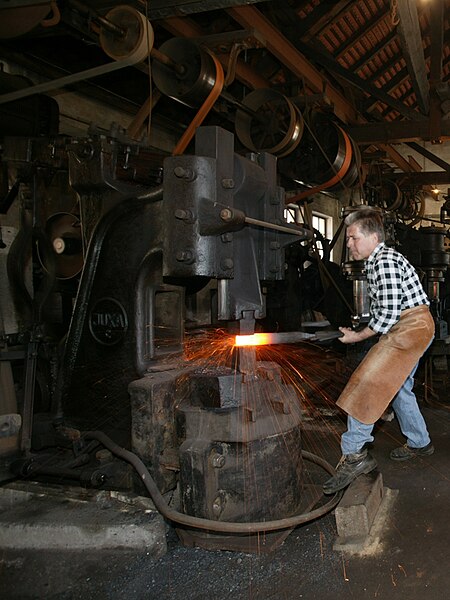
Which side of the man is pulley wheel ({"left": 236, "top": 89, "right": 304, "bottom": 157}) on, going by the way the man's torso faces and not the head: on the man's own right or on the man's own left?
on the man's own right

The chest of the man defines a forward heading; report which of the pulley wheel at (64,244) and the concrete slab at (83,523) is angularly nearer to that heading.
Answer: the pulley wheel

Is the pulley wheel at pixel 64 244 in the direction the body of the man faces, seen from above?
yes

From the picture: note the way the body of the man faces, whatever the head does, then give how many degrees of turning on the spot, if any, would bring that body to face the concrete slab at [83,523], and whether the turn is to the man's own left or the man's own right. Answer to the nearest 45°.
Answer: approximately 45° to the man's own left

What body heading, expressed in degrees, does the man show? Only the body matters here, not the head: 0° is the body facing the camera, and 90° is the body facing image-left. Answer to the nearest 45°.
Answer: approximately 90°

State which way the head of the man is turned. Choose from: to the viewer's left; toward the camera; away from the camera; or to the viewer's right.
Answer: to the viewer's left

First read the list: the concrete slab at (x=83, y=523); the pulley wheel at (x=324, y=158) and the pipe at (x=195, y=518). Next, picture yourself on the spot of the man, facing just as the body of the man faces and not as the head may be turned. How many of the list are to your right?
1
